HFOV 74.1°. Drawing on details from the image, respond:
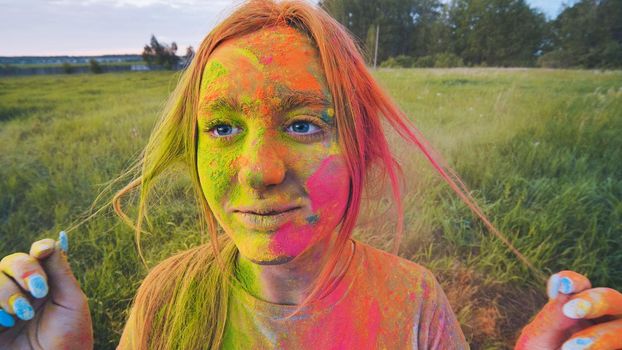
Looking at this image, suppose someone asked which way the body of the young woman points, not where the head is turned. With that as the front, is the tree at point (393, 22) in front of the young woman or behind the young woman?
behind

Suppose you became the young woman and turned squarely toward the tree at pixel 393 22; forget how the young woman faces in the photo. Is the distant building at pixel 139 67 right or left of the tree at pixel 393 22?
left

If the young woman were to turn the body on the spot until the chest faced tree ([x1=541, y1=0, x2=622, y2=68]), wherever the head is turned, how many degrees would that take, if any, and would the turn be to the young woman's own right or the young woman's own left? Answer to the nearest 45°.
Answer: approximately 135° to the young woman's own left

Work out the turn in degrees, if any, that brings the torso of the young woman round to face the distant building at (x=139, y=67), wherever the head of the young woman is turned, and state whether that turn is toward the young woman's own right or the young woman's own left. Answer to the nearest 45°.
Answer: approximately 135° to the young woman's own right

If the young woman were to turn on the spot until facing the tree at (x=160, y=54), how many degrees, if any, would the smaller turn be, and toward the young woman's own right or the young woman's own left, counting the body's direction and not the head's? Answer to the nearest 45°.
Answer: approximately 135° to the young woman's own right

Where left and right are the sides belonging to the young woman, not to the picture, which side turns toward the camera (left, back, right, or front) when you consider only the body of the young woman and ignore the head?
front
